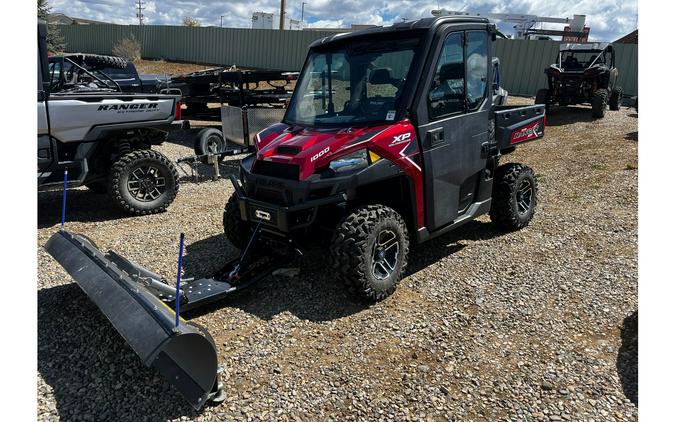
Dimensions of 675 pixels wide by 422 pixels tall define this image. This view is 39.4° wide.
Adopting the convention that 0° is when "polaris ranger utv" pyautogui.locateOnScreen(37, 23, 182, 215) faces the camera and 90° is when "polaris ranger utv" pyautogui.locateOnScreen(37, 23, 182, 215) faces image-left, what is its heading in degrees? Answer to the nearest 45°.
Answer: approximately 90°

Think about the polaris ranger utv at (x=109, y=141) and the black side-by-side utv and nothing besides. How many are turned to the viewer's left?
1

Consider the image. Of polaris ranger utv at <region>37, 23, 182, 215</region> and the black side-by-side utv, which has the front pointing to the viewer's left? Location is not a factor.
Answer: the polaris ranger utv

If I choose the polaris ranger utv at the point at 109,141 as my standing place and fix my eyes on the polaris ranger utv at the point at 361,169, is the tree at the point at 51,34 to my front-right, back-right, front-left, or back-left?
back-left

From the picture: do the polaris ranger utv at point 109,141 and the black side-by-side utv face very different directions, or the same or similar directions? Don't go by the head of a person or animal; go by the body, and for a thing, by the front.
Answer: very different directions

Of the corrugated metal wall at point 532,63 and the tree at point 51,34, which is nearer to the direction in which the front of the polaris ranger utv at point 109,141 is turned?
the tree

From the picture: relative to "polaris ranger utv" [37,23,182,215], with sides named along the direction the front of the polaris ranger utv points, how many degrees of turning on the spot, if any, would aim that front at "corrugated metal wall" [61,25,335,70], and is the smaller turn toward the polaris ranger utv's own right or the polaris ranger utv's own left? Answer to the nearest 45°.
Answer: approximately 90° to the polaris ranger utv's own right

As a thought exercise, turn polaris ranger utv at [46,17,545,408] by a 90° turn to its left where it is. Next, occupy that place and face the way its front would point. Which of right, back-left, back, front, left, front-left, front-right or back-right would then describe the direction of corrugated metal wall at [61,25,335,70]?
back-left

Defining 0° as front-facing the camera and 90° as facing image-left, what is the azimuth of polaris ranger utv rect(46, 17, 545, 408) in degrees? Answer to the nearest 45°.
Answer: approximately 45°
